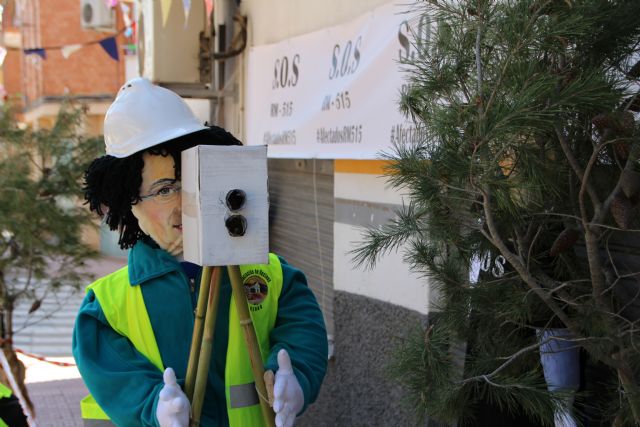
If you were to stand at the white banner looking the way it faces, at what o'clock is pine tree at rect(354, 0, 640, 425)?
The pine tree is roughly at 10 o'clock from the white banner.

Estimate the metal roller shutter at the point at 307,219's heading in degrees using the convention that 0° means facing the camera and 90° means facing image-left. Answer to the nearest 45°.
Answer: approximately 45°

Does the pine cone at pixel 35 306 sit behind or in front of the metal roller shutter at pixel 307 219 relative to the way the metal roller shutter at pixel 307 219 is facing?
in front

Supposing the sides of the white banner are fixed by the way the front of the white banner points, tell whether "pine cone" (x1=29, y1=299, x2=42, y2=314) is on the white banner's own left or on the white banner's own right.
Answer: on the white banner's own right

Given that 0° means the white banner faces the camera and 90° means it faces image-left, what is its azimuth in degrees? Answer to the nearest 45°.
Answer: approximately 45°

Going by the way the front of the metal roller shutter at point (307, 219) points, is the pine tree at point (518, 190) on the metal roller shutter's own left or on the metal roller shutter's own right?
on the metal roller shutter's own left
